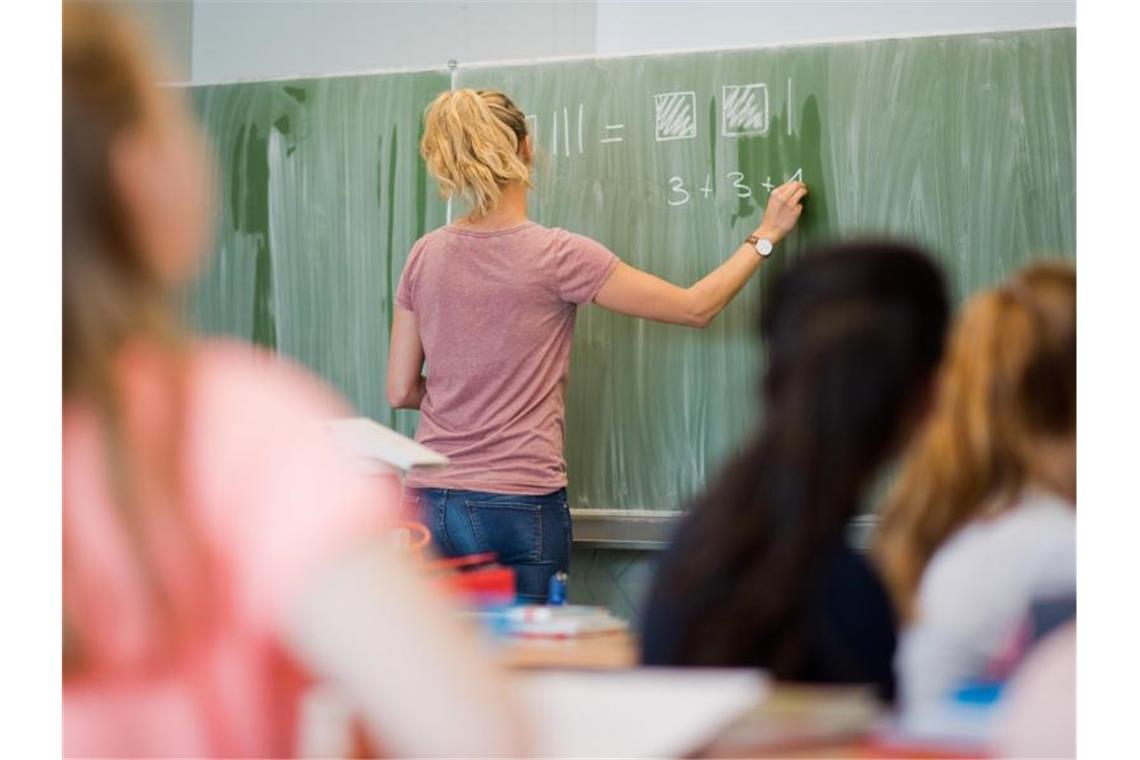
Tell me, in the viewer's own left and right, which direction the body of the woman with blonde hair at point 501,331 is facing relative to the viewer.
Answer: facing away from the viewer

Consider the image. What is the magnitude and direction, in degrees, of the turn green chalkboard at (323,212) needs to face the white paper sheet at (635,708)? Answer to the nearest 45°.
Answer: approximately 45° to its left

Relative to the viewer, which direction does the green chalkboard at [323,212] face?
toward the camera

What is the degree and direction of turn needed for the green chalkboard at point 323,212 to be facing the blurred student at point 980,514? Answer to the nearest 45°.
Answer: approximately 45° to its left

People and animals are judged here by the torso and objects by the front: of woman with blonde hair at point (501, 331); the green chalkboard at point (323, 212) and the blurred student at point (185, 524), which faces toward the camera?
the green chalkboard

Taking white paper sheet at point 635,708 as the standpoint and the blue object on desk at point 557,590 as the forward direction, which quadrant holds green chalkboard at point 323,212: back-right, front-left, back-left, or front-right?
front-left

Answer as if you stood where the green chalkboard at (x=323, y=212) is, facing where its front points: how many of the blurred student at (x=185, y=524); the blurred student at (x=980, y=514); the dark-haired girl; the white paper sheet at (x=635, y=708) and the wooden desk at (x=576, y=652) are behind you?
0

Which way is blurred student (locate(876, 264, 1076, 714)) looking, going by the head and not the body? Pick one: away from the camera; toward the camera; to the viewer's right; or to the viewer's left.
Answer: away from the camera

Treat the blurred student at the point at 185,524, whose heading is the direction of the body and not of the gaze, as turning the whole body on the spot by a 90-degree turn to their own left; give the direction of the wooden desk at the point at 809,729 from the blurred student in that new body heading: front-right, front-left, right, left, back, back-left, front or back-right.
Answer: back-right

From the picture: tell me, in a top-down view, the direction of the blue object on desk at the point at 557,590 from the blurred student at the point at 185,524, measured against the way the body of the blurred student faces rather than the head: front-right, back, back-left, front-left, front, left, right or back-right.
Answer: front

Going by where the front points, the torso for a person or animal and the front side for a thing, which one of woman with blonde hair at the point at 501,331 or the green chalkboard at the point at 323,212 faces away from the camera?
the woman with blonde hair

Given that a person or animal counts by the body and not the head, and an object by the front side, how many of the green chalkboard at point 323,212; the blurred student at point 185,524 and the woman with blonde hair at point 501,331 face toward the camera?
1

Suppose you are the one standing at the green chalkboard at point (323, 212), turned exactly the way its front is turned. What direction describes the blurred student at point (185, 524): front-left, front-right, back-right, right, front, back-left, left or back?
front

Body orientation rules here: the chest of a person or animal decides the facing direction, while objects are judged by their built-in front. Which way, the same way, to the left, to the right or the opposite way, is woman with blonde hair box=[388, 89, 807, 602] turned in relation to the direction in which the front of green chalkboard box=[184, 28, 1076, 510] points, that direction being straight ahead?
the opposite way

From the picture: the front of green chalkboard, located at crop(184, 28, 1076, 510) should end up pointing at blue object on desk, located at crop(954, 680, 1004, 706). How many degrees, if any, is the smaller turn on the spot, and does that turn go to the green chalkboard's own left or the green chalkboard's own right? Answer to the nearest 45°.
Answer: approximately 45° to the green chalkboard's own left

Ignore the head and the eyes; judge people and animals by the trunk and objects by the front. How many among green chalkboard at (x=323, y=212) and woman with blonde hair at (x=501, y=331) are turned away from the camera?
1

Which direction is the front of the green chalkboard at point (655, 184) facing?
toward the camera
